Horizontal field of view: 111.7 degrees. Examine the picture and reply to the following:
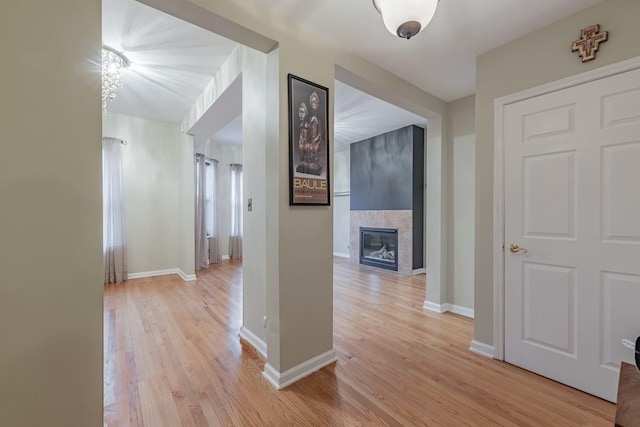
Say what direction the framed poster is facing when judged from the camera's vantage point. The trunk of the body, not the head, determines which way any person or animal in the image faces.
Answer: facing the viewer and to the right of the viewer

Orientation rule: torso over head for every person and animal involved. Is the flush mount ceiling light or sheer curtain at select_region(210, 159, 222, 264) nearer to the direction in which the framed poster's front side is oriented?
the flush mount ceiling light

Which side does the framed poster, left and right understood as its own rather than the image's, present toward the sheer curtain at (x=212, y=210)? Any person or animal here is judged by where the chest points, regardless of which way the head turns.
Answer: back

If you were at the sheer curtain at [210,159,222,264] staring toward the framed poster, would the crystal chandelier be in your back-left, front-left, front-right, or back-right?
front-right

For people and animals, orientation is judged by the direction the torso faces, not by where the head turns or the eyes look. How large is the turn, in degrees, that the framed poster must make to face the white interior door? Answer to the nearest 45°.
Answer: approximately 45° to its left

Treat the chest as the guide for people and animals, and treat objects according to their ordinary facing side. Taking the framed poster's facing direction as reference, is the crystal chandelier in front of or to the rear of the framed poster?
to the rear

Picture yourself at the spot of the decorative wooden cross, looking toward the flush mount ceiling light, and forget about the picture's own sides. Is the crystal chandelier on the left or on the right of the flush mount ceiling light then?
right

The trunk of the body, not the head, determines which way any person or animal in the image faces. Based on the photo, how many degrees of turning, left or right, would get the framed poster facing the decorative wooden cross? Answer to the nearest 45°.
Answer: approximately 45° to its left

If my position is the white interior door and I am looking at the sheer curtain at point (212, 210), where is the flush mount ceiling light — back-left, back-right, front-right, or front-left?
front-left

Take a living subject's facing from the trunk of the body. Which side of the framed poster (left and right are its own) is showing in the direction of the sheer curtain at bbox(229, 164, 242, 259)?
back

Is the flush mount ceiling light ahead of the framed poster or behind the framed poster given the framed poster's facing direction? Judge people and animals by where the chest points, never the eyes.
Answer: ahead
